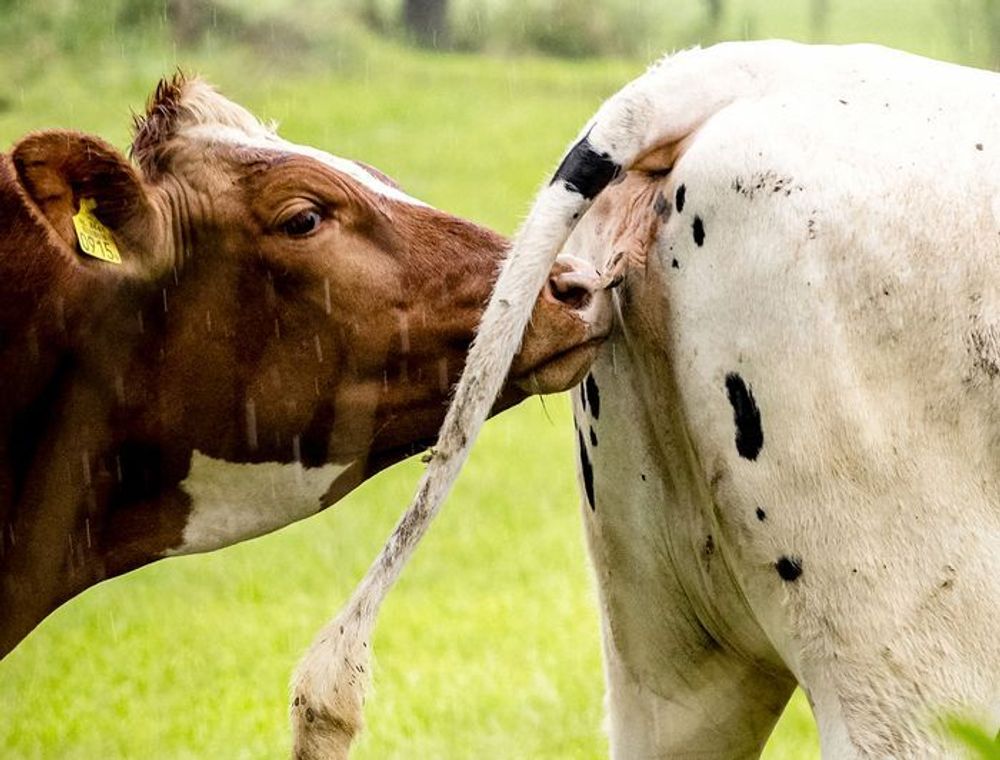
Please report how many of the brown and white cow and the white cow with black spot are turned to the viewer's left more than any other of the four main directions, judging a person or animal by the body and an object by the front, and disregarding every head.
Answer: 0

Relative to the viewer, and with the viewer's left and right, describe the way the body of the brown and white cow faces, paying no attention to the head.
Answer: facing to the right of the viewer

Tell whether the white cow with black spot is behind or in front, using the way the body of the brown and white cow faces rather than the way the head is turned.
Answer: in front

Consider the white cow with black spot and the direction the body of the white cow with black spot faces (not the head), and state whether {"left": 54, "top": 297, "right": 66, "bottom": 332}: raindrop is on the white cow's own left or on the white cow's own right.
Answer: on the white cow's own left

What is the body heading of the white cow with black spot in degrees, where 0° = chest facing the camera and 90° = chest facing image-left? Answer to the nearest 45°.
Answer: approximately 225°

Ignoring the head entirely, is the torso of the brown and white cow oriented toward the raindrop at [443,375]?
yes

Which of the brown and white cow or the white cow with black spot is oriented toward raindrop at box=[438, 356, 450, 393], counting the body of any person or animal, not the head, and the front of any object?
the brown and white cow

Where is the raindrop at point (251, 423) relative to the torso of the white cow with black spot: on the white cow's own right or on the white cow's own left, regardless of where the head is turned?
on the white cow's own left

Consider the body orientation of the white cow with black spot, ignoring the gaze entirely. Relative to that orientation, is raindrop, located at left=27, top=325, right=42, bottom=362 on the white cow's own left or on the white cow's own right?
on the white cow's own left
